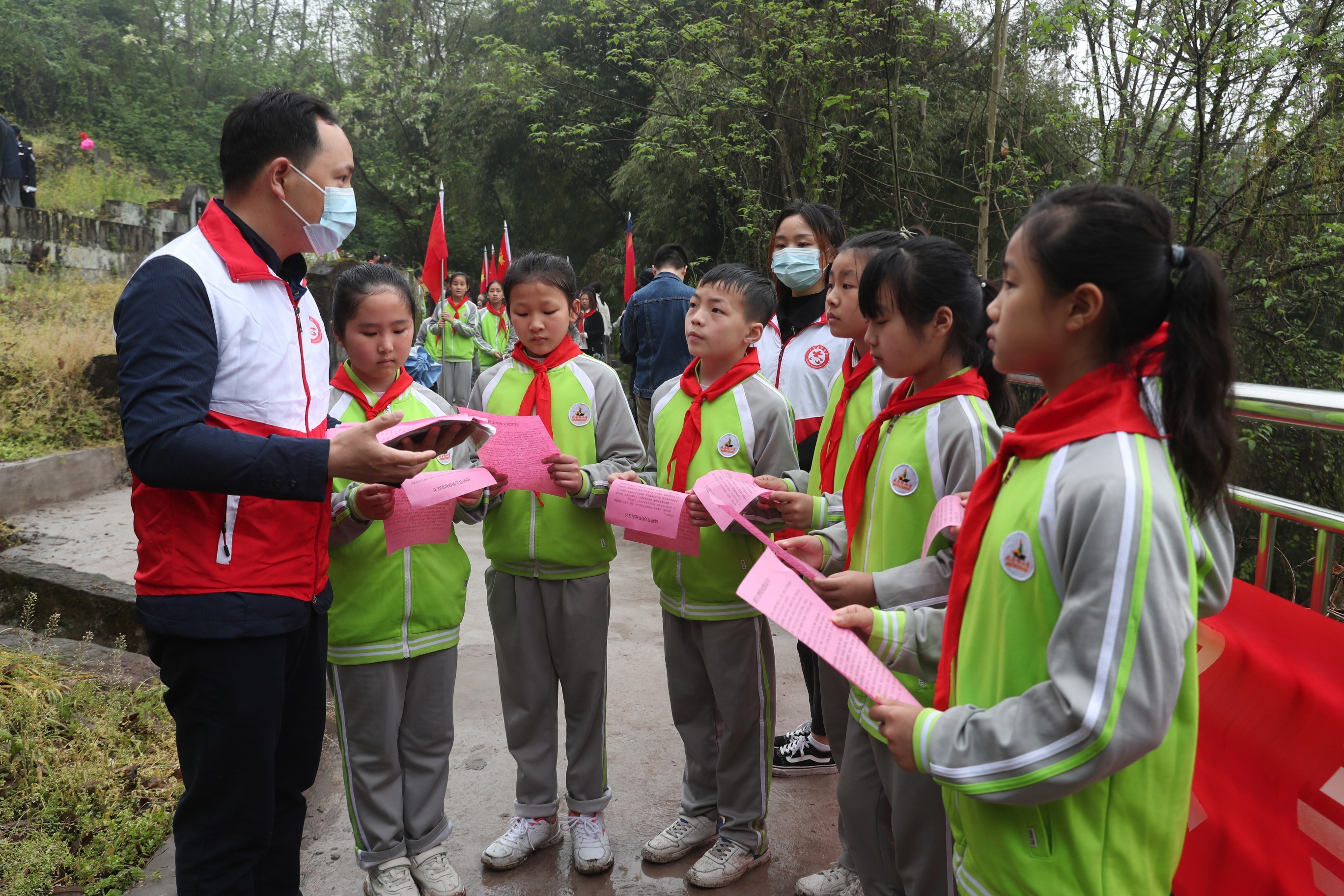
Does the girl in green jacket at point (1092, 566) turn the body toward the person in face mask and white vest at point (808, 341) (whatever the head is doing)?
no

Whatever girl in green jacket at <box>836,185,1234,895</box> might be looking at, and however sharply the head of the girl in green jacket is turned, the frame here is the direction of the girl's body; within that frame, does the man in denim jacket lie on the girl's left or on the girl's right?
on the girl's right

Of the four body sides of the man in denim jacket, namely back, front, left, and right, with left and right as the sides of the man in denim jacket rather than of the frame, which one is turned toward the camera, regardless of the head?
back

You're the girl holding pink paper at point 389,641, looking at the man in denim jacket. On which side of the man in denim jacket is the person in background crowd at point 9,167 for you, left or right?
left

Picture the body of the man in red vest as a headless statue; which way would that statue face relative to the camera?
to the viewer's right

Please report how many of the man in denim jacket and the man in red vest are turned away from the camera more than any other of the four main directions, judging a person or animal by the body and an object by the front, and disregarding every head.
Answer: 1

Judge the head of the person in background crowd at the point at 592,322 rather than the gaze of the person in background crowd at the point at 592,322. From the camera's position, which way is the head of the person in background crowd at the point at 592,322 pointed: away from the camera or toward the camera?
toward the camera

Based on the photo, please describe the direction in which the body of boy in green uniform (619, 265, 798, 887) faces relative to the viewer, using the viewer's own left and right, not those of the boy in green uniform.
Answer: facing the viewer and to the left of the viewer

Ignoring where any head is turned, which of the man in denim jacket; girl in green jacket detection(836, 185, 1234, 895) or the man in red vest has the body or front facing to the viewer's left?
the girl in green jacket

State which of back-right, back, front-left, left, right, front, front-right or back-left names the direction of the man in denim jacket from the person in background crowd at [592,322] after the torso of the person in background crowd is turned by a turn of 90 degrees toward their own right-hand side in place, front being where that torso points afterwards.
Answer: back-left

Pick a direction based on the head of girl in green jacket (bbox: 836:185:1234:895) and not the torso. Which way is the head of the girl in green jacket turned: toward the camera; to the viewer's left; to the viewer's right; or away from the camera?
to the viewer's left

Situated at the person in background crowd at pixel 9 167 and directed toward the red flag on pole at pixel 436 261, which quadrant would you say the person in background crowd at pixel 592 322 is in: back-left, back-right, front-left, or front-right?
front-left

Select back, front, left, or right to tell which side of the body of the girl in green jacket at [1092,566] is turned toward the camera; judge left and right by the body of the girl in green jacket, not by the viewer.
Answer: left

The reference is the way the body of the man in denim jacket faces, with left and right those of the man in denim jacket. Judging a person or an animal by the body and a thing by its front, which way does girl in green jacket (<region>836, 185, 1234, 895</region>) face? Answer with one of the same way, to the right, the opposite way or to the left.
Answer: to the left

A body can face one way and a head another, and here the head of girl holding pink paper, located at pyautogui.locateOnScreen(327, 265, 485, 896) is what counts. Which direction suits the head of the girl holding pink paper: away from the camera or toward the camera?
toward the camera

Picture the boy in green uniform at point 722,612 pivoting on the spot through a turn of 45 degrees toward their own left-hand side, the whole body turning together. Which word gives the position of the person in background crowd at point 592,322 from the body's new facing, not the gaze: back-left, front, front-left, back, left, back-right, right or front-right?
back

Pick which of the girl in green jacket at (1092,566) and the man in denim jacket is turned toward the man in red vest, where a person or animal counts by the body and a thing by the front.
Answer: the girl in green jacket

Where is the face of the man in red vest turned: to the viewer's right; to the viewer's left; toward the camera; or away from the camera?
to the viewer's right

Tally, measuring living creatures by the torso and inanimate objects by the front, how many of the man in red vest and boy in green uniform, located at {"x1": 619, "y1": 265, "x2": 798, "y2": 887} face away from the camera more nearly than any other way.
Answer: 0

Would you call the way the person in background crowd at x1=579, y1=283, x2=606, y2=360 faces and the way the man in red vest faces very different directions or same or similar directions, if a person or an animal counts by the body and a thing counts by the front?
very different directions
